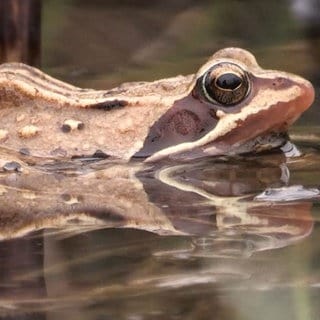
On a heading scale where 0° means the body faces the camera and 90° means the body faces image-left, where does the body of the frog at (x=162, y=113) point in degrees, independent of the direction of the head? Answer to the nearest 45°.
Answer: approximately 270°
